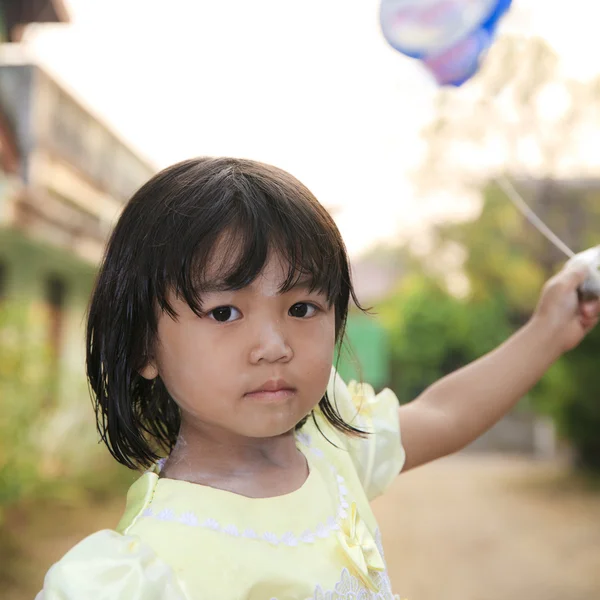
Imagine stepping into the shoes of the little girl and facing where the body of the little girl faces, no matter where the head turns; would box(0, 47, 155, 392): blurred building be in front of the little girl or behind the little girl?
behind

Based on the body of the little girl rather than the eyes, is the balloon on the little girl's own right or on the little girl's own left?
on the little girl's own left

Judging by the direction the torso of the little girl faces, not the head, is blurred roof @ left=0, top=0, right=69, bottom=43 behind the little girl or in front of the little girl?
behind

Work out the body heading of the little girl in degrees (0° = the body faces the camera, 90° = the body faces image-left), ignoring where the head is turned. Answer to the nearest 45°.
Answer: approximately 315°

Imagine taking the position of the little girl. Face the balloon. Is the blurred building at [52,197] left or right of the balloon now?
left
